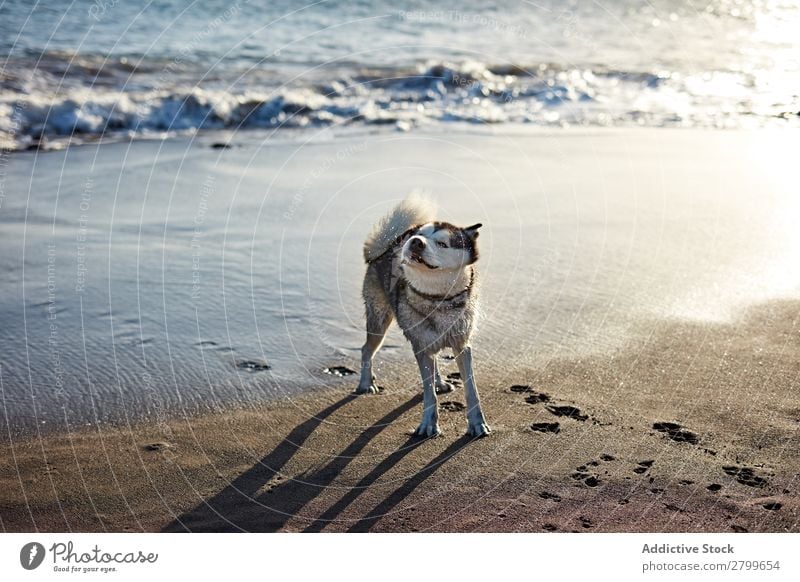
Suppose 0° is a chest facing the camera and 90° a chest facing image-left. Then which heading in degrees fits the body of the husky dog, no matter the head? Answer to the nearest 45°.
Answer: approximately 315°
